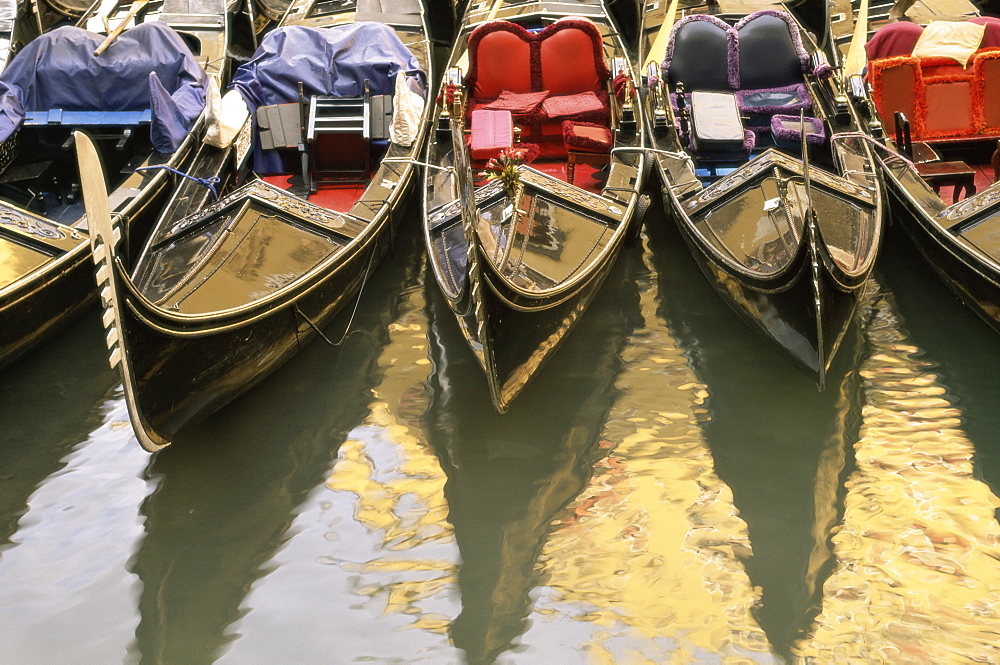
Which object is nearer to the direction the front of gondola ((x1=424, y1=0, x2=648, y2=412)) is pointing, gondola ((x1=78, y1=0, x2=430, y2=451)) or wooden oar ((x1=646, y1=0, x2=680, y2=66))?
the gondola

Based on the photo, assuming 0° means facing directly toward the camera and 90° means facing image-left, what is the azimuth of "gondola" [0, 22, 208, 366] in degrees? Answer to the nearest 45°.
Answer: approximately 45°

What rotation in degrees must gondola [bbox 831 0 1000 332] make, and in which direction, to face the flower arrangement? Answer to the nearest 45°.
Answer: approximately 90° to its right

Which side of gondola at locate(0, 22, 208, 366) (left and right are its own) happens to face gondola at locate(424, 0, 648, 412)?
left

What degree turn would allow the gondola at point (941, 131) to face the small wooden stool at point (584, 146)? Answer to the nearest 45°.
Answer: approximately 90° to its right

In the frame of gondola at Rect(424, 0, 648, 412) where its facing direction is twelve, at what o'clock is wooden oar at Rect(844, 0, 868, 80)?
The wooden oar is roughly at 8 o'clock from the gondola.

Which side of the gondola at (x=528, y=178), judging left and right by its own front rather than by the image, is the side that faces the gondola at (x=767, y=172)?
left

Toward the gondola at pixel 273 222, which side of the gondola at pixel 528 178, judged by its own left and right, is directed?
right

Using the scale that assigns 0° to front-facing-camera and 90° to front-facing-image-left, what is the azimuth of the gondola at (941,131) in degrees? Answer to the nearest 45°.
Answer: approximately 315°

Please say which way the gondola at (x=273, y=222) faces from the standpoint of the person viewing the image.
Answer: facing the viewer and to the left of the viewer
